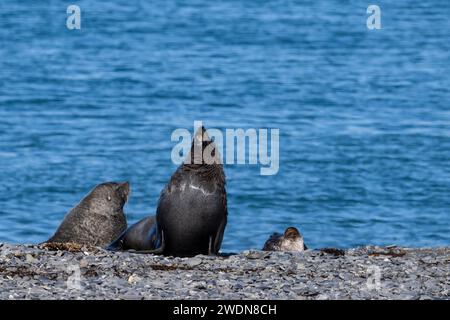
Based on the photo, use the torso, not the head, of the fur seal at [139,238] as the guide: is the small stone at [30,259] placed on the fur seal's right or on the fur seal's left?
on the fur seal's right

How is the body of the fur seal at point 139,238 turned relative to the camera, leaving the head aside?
to the viewer's right

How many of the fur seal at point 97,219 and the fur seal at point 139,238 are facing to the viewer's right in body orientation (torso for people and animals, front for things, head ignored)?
2

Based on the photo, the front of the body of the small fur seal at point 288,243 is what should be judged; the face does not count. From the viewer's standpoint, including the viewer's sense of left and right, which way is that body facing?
facing the viewer and to the right of the viewer

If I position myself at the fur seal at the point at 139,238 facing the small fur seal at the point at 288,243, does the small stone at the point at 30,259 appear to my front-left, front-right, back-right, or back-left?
back-right

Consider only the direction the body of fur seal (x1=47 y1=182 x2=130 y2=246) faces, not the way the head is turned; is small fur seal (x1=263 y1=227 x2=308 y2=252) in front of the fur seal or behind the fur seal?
in front

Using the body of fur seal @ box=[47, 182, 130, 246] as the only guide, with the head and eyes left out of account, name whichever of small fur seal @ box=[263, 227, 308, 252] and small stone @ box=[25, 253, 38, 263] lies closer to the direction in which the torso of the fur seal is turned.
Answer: the small fur seal

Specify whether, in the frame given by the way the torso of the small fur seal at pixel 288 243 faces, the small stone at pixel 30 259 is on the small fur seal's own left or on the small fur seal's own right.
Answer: on the small fur seal's own right

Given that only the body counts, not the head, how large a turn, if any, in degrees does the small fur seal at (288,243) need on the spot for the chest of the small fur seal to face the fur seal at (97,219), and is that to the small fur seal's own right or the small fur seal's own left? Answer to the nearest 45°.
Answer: approximately 135° to the small fur seal's own right

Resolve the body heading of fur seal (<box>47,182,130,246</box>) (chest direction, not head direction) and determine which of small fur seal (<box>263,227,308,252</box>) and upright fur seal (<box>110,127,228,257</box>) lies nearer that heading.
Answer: the small fur seal

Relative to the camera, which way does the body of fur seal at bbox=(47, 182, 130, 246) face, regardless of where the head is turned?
to the viewer's right

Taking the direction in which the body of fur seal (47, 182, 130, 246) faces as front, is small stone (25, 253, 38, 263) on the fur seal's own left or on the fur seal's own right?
on the fur seal's own right

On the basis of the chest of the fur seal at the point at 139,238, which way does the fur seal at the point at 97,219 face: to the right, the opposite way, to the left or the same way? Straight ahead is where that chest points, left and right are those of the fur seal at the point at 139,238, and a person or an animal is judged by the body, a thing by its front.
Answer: the same way
